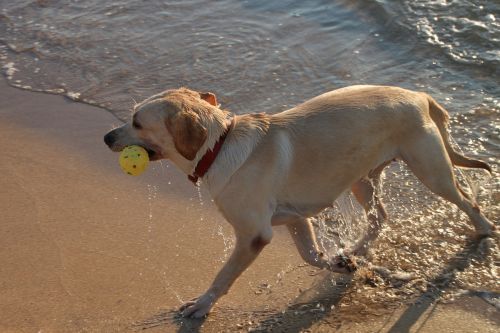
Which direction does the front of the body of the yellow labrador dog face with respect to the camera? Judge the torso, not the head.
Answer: to the viewer's left
